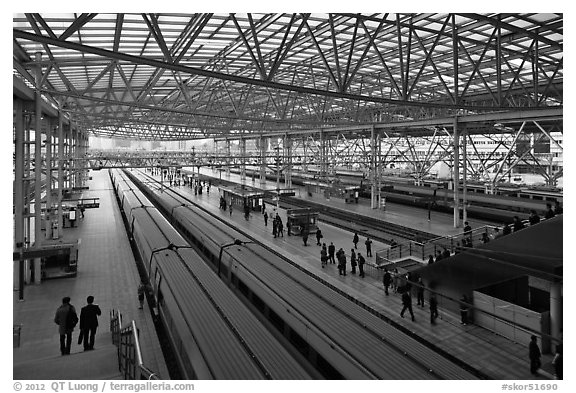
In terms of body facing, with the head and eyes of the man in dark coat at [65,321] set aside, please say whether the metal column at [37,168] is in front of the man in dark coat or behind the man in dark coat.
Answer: in front

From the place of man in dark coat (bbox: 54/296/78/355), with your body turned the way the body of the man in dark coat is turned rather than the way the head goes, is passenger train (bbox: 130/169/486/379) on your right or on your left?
on your right

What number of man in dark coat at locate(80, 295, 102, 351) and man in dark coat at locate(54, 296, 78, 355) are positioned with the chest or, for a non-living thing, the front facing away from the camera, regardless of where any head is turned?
2

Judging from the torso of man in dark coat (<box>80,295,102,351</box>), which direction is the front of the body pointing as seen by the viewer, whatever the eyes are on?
away from the camera

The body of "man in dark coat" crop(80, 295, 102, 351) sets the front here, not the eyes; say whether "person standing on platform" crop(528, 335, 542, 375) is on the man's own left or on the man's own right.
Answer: on the man's own right

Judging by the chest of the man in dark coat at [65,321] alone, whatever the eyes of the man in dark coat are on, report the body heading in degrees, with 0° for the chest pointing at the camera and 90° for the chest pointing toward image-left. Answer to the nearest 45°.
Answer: approximately 180°
